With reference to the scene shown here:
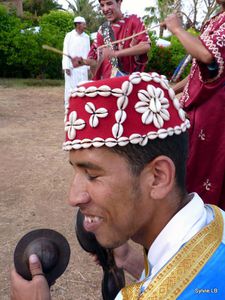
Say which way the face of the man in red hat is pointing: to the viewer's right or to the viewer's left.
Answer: to the viewer's left

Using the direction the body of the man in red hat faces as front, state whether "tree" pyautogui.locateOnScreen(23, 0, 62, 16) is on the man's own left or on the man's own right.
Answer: on the man's own right

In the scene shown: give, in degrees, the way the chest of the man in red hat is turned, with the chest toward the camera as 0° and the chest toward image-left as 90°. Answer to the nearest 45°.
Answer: approximately 90°
